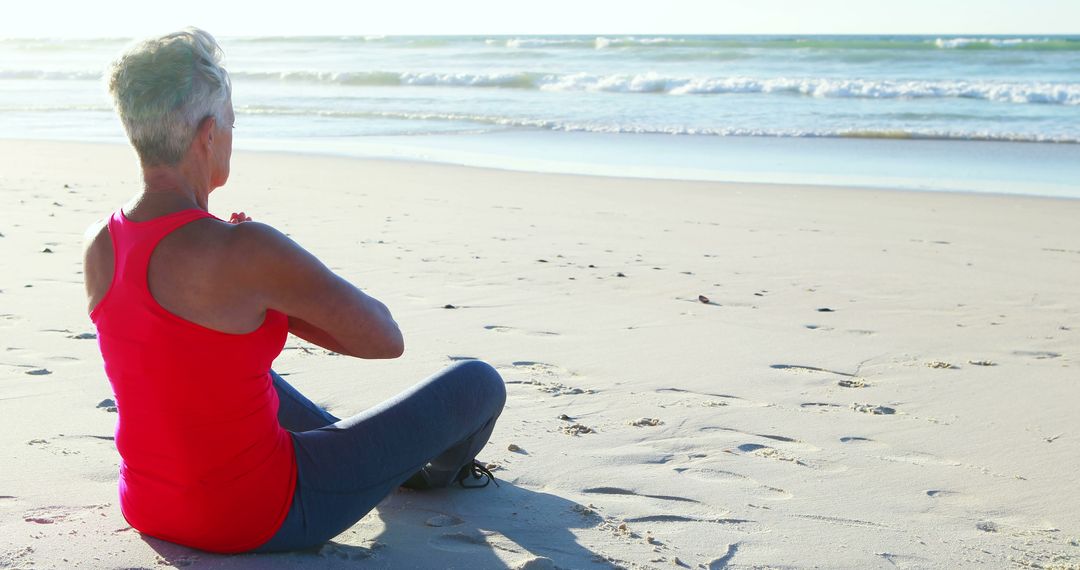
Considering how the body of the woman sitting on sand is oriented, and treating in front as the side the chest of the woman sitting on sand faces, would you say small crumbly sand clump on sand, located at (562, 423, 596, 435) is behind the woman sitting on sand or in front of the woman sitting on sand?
in front

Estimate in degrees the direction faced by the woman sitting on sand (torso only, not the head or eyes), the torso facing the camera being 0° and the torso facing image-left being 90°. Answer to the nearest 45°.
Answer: approximately 225°

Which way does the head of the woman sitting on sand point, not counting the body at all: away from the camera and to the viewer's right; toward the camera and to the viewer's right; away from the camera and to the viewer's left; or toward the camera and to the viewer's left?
away from the camera and to the viewer's right
